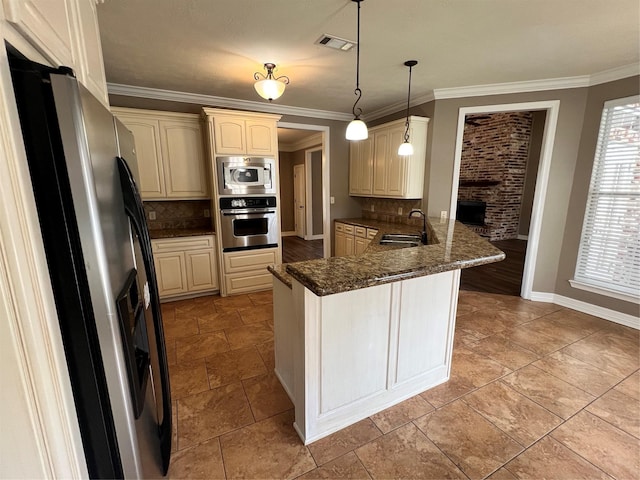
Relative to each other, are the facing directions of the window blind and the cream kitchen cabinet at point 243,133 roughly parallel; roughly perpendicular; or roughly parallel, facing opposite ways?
roughly perpendicular

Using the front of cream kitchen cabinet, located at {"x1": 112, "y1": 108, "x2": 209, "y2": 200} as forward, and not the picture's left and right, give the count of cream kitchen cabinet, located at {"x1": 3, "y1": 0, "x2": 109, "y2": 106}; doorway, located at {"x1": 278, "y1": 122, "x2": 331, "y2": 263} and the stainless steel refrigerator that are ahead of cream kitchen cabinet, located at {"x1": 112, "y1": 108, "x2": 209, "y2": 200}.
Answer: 2

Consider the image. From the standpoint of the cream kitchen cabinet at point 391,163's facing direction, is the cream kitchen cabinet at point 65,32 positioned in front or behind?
in front

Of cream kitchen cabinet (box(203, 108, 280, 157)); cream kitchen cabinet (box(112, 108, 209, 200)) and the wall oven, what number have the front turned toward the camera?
3

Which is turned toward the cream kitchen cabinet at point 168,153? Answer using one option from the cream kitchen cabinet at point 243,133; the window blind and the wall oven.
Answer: the window blind

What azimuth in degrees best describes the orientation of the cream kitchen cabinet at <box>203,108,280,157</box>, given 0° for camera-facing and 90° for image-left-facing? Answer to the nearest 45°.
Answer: approximately 0°

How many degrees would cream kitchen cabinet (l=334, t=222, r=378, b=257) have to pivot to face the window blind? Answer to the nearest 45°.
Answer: approximately 90° to its left

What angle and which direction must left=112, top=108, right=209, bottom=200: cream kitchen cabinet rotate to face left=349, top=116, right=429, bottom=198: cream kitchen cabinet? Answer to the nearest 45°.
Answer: approximately 90° to its left

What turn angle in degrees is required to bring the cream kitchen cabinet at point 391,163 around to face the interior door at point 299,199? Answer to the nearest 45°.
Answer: approximately 90° to its right
